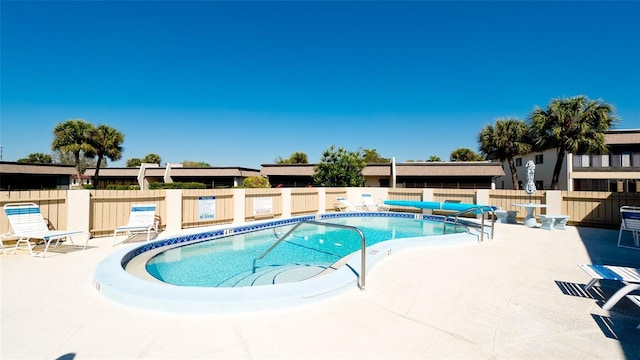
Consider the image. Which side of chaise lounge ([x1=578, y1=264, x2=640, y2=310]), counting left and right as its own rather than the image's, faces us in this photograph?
left

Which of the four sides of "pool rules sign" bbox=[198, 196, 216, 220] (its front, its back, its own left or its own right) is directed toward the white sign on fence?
left

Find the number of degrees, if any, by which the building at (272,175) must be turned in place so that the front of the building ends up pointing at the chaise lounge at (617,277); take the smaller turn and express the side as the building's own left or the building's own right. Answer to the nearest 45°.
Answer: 0° — it already faces it

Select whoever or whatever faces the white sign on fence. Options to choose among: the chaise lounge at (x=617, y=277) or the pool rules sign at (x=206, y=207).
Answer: the chaise lounge

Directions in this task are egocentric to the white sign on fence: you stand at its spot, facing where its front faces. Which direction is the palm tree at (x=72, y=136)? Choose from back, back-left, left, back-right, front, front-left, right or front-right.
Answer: back-right

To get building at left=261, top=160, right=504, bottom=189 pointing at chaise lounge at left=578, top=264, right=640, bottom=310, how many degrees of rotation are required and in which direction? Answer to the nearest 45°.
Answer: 0° — it already faces it

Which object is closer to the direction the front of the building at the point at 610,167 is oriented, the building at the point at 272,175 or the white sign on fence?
the white sign on fence

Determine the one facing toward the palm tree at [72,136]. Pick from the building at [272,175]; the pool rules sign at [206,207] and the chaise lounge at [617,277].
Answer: the chaise lounge

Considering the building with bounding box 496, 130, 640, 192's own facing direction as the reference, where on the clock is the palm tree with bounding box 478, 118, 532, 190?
The palm tree is roughly at 2 o'clock from the building.
